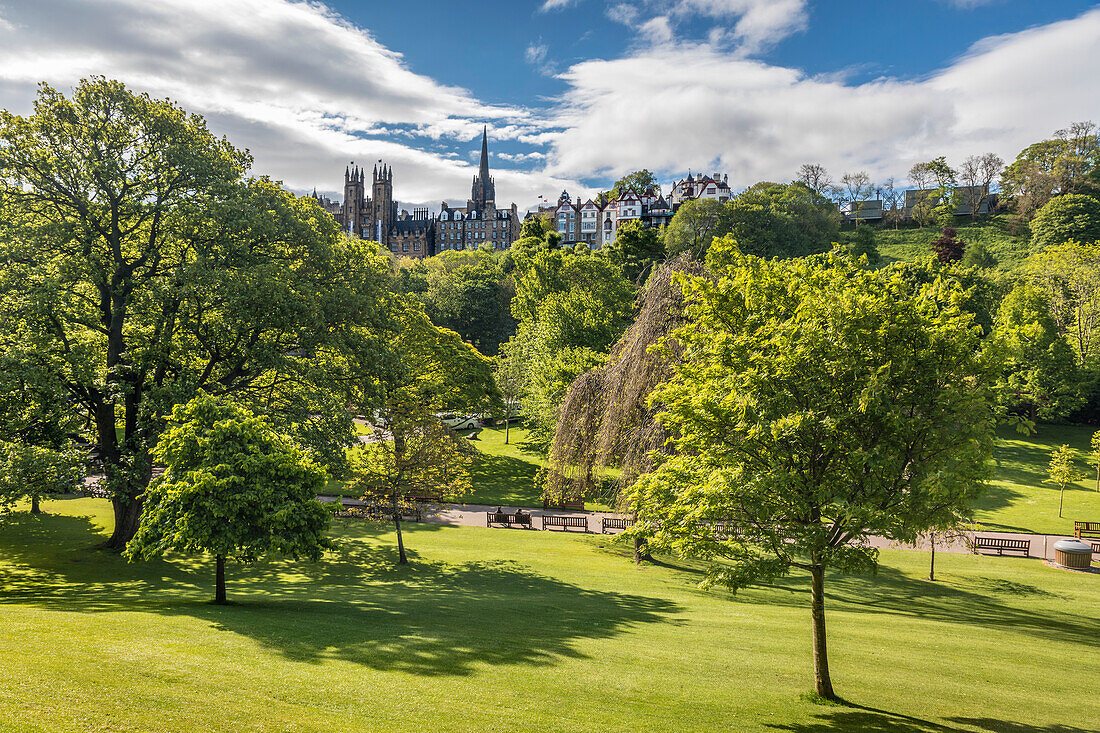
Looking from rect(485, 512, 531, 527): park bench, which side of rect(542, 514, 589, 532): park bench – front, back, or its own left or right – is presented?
left

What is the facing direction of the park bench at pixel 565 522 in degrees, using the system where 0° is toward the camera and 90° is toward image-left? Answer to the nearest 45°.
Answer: approximately 180°

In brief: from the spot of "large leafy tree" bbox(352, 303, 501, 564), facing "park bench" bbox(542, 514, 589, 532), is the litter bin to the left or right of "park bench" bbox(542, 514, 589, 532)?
right

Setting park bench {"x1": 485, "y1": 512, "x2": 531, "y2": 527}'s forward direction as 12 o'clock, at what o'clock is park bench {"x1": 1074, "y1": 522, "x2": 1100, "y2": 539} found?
park bench {"x1": 1074, "y1": 522, "x2": 1100, "y2": 539} is roughly at 3 o'clock from park bench {"x1": 485, "y1": 512, "x2": 531, "y2": 527}.

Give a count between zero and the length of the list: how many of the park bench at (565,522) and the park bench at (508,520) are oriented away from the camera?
2

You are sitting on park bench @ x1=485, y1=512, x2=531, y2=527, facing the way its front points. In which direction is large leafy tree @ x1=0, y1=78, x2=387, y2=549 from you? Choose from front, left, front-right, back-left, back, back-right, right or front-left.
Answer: back-left

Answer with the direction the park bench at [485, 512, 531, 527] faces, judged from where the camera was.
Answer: facing away from the viewer
